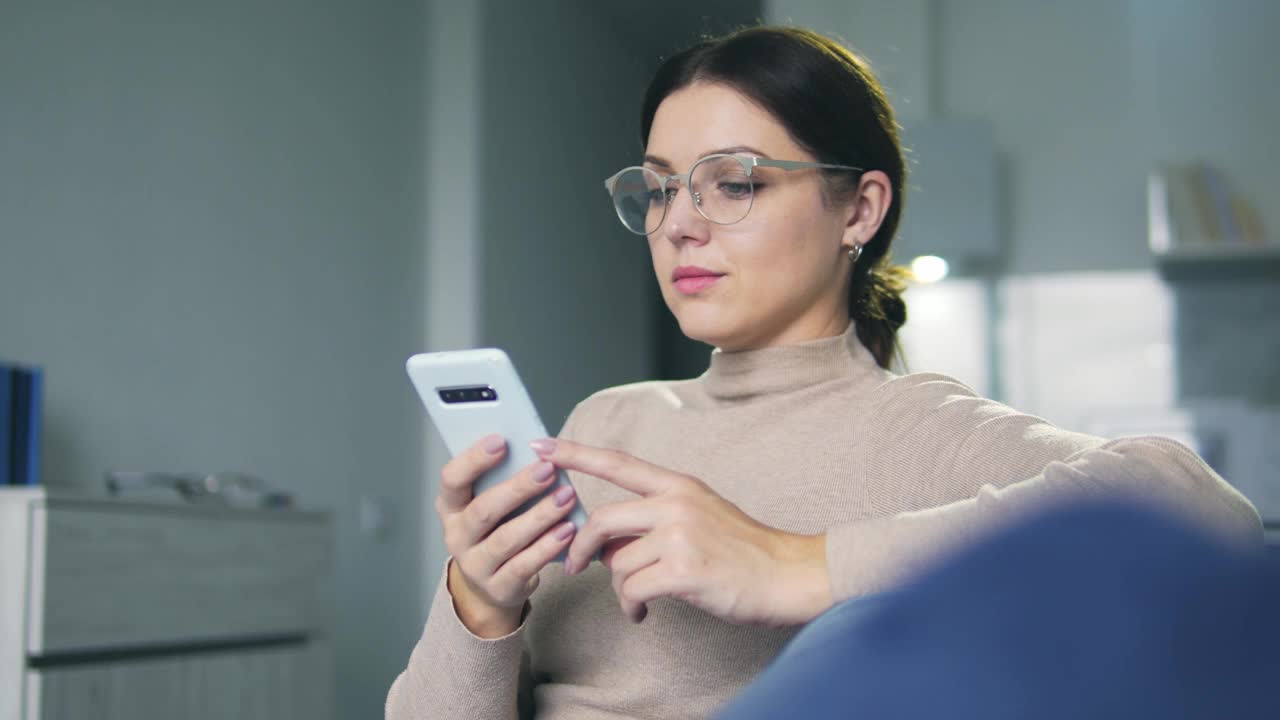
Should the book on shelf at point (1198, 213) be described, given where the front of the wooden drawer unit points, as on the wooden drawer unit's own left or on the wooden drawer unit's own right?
on the wooden drawer unit's own left

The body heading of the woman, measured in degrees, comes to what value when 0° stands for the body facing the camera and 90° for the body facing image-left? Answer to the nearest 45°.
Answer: approximately 45°

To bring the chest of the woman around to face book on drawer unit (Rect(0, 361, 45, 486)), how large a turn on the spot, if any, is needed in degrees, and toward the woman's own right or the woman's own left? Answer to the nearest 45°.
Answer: approximately 90° to the woman's own right

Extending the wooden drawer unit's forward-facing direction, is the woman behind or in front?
in front

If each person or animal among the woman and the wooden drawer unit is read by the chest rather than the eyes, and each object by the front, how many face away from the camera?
0

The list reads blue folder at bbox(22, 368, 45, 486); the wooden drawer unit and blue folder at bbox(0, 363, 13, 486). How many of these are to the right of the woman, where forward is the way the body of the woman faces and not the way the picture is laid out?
3

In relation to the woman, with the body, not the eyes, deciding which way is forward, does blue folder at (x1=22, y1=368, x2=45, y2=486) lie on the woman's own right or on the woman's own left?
on the woman's own right

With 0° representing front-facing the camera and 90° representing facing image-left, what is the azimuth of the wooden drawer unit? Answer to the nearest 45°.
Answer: approximately 315°

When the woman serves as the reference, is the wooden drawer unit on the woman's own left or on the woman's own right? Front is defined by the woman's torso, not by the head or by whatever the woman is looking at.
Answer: on the woman's own right
